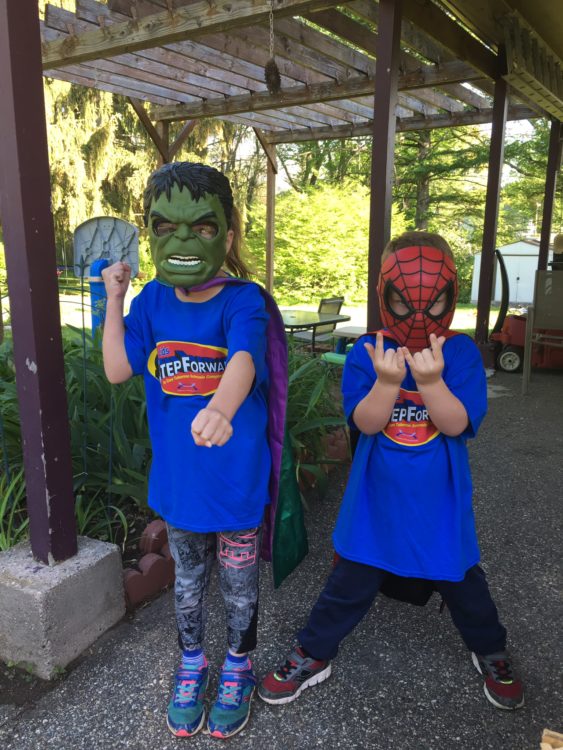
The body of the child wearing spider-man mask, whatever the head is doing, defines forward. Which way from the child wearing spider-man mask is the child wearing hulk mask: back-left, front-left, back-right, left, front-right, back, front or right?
right

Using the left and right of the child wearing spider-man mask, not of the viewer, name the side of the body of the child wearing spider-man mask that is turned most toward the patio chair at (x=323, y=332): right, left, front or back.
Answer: back

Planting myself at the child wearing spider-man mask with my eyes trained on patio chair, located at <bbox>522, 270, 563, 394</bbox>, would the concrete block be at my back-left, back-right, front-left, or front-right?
back-left

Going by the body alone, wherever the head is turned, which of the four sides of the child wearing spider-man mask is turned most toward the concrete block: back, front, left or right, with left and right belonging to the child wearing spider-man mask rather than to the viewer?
right

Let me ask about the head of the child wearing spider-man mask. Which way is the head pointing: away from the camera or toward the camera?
toward the camera

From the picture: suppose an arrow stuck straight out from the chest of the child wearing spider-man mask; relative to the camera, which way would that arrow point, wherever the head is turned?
toward the camera

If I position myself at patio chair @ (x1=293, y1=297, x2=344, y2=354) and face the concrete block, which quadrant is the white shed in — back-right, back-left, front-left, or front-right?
back-left

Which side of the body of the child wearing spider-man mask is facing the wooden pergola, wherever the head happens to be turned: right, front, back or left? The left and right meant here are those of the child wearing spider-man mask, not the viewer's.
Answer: back

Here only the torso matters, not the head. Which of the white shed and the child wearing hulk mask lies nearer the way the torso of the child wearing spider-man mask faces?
the child wearing hulk mask

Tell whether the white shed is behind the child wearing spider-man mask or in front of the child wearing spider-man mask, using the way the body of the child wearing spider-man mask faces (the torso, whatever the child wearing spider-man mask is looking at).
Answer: behind
